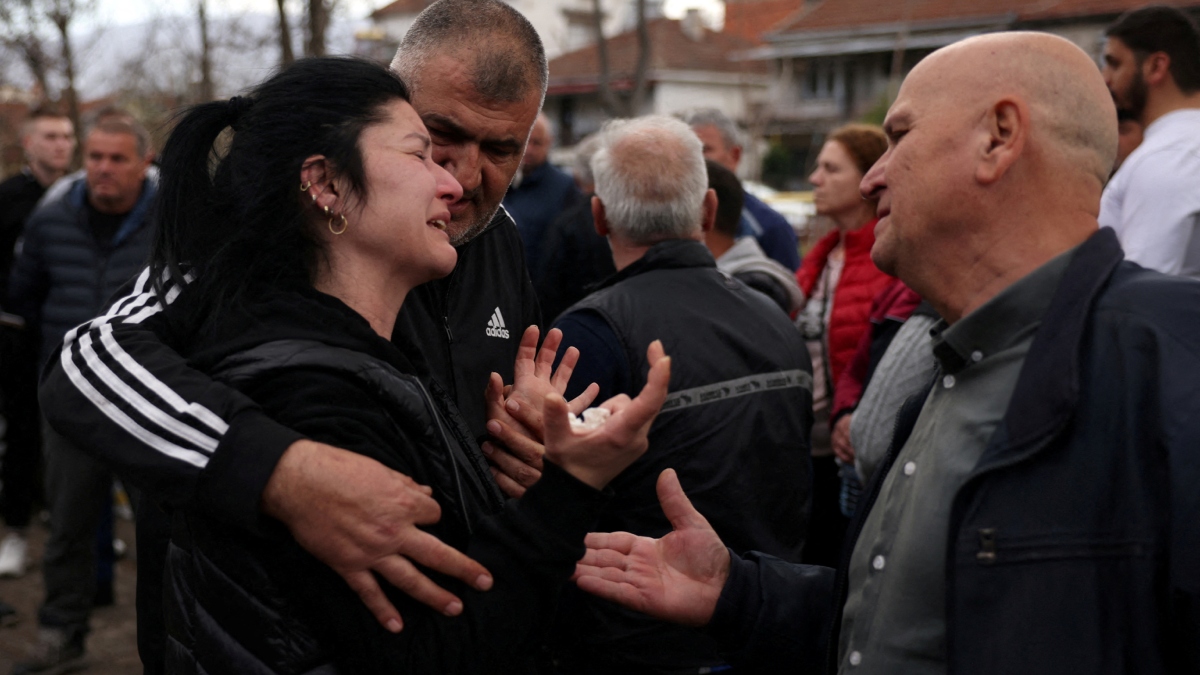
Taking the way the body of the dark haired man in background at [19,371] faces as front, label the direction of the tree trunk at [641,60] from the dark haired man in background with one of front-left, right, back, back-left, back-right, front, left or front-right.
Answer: left

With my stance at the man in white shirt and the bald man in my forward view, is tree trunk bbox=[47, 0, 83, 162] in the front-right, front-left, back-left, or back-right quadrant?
back-right

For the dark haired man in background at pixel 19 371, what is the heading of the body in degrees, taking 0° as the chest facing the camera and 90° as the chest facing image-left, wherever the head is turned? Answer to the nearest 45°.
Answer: approximately 315°

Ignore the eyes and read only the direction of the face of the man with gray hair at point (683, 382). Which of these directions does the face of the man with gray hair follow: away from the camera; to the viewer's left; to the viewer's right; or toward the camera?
away from the camera

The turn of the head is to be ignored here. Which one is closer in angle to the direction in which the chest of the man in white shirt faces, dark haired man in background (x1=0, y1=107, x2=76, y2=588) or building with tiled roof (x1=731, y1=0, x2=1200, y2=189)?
the dark haired man in background

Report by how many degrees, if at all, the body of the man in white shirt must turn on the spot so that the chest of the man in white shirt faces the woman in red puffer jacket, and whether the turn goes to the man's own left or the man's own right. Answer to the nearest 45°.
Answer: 0° — they already face them

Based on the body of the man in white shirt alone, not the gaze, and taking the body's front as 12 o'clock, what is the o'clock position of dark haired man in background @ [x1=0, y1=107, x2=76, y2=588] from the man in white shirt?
The dark haired man in background is roughly at 12 o'clock from the man in white shirt.

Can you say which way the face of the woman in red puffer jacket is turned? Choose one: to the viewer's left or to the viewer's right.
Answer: to the viewer's left

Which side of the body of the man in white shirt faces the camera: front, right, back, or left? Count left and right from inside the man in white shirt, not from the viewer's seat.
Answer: left

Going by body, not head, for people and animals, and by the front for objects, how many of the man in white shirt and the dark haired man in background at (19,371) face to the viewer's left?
1
